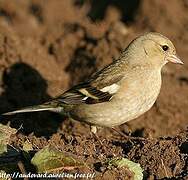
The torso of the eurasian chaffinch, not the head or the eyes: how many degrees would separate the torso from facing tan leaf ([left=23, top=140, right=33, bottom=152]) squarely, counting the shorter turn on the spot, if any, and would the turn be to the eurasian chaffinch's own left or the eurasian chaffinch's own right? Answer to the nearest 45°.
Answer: approximately 135° to the eurasian chaffinch's own right

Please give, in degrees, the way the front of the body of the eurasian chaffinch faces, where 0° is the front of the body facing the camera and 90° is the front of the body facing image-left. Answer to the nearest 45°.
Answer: approximately 270°

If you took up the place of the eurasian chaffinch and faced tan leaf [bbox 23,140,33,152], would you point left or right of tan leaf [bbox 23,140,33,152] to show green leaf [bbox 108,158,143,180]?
left

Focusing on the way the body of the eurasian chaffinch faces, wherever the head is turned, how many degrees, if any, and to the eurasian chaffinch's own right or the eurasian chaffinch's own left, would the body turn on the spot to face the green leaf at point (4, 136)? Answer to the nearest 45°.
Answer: approximately 135° to the eurasian chaffinch's own right

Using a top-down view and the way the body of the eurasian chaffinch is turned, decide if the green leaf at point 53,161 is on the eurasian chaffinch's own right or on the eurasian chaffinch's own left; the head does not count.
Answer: on the eurasian chaffinch's own right

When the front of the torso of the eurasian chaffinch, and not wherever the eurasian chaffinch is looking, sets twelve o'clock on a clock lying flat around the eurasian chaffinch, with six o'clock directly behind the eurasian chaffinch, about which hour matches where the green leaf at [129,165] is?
The green leaf is roughly at 3 o'clock from the eurasian chaffinch.
